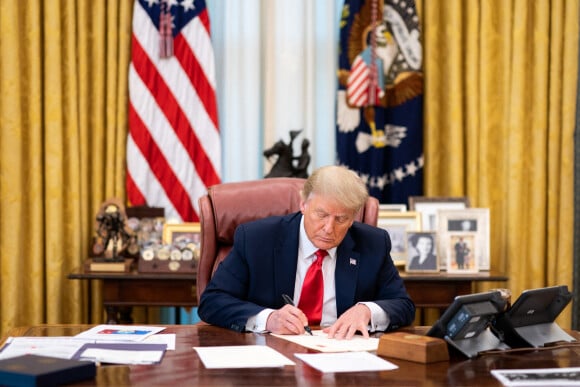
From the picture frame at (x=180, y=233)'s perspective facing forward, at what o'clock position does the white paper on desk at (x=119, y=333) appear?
The white paper on desk is roughly at 12 o'clock from the picture frame.

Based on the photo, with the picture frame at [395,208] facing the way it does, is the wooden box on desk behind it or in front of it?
in front

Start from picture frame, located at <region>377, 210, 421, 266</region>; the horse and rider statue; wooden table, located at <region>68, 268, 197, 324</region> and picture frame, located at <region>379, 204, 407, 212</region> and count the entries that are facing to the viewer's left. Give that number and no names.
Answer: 1

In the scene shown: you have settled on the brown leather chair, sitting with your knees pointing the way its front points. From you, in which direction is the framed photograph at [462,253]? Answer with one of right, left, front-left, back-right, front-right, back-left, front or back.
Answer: back-left

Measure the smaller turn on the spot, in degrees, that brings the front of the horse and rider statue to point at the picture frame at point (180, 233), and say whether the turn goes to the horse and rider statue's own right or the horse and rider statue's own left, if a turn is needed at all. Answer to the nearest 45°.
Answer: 0° — it already faces it

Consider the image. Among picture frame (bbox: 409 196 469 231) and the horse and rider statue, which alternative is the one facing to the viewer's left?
the horse and rider statue

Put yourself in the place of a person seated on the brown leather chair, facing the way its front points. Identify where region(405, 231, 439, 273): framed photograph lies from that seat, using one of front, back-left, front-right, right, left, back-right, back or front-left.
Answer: back-left
